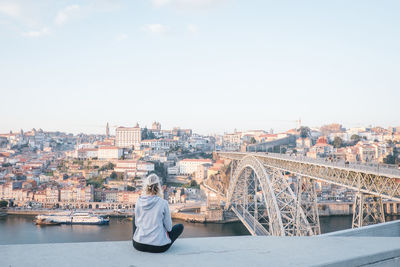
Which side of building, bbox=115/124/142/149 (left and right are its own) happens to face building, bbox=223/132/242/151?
left

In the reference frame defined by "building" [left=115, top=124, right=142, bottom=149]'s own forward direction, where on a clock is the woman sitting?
The woman sitting is roughly at 12 o'clock from the building.

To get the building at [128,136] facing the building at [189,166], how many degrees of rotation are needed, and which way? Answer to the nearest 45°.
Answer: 0° — it already faces it

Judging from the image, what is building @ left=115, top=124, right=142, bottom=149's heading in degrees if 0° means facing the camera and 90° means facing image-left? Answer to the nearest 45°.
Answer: approximately 0°

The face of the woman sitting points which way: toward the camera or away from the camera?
away from the camera

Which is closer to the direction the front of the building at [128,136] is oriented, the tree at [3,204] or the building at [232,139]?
the tree
